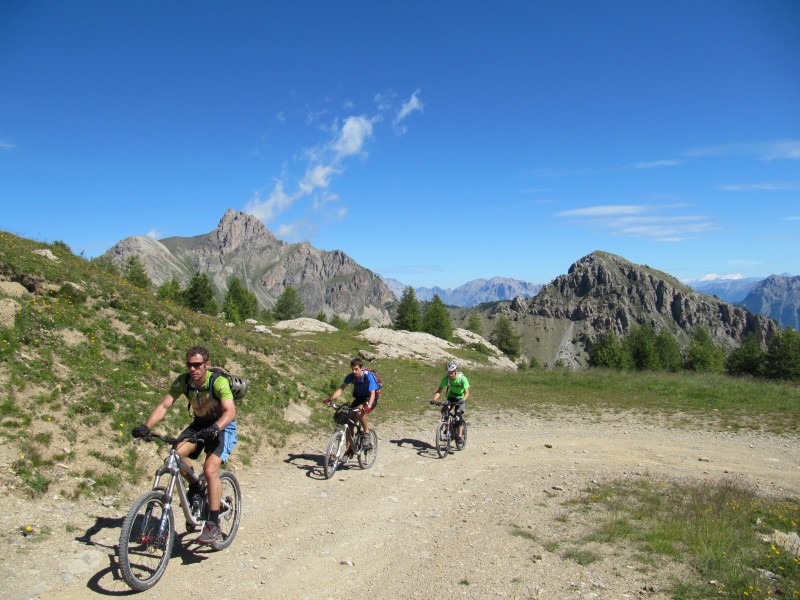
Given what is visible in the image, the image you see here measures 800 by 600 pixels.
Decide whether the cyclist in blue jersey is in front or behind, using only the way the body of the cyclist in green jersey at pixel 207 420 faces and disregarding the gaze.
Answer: behind

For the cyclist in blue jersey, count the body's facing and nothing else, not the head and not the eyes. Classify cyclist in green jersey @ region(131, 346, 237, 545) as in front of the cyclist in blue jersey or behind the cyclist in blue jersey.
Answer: in front

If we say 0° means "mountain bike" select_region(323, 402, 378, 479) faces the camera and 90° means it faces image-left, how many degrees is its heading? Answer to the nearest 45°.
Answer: approximately 45°

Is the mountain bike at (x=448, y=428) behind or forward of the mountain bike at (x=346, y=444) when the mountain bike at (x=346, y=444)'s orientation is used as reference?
behind

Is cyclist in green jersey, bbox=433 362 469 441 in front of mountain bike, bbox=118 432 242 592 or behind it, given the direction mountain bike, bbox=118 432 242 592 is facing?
behind

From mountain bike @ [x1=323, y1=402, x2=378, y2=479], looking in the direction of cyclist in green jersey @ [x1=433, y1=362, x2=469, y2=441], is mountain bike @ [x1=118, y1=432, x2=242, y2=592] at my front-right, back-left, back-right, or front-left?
back-right

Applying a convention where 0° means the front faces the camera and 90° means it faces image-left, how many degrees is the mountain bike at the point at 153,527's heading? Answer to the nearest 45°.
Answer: approximately 45°

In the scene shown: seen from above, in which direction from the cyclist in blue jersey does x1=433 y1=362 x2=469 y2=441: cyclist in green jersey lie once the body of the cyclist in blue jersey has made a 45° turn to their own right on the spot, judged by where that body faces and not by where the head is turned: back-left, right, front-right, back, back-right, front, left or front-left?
back-right

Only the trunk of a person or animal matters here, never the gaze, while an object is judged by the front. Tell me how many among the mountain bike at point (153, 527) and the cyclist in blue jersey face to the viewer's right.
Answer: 0

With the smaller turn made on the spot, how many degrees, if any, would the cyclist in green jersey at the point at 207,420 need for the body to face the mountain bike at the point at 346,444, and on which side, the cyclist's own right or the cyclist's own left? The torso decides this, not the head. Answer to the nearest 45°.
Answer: approximately 180°
